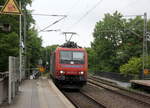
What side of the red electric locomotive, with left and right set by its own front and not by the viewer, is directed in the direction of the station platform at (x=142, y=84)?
left

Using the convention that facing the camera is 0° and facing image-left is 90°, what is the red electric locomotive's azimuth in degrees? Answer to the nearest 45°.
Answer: approximately 0°
